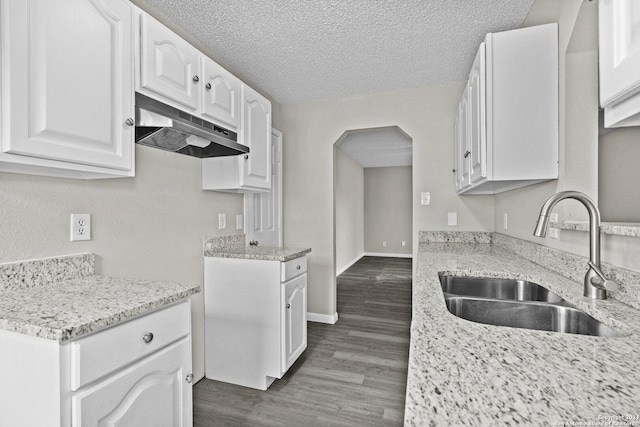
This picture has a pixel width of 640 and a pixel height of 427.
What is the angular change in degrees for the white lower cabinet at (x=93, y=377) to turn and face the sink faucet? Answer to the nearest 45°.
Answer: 0° — it already faces it

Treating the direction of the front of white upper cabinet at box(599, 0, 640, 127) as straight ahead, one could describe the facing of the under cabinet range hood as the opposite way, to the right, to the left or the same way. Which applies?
the opposite way

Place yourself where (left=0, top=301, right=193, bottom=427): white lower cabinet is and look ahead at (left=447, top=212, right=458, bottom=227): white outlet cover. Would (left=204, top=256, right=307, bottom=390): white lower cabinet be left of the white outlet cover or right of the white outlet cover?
left

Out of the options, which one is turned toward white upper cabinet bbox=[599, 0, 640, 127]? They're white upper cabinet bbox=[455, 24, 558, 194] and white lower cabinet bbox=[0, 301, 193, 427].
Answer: the white lower cabinet

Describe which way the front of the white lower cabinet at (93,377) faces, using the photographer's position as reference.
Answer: facing the viewer and to the right of the viewer

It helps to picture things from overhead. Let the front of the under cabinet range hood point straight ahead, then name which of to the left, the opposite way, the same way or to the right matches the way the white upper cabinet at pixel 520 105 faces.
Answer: the opposite way

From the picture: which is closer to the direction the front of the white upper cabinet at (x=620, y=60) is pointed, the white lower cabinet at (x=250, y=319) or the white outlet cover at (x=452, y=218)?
the white lower cabinet

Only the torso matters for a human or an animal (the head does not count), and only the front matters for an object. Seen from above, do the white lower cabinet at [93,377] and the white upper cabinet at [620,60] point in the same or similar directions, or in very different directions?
very different directions

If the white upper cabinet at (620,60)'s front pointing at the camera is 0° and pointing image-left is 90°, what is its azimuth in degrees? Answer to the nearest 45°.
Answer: approximately 45°

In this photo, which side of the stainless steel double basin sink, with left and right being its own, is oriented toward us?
left

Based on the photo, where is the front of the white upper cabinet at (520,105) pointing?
to the viewer's left

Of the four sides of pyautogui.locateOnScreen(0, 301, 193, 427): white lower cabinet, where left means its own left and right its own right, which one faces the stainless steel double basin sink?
front

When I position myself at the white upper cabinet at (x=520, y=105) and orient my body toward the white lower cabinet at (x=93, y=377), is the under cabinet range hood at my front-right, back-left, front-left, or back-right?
front-right
